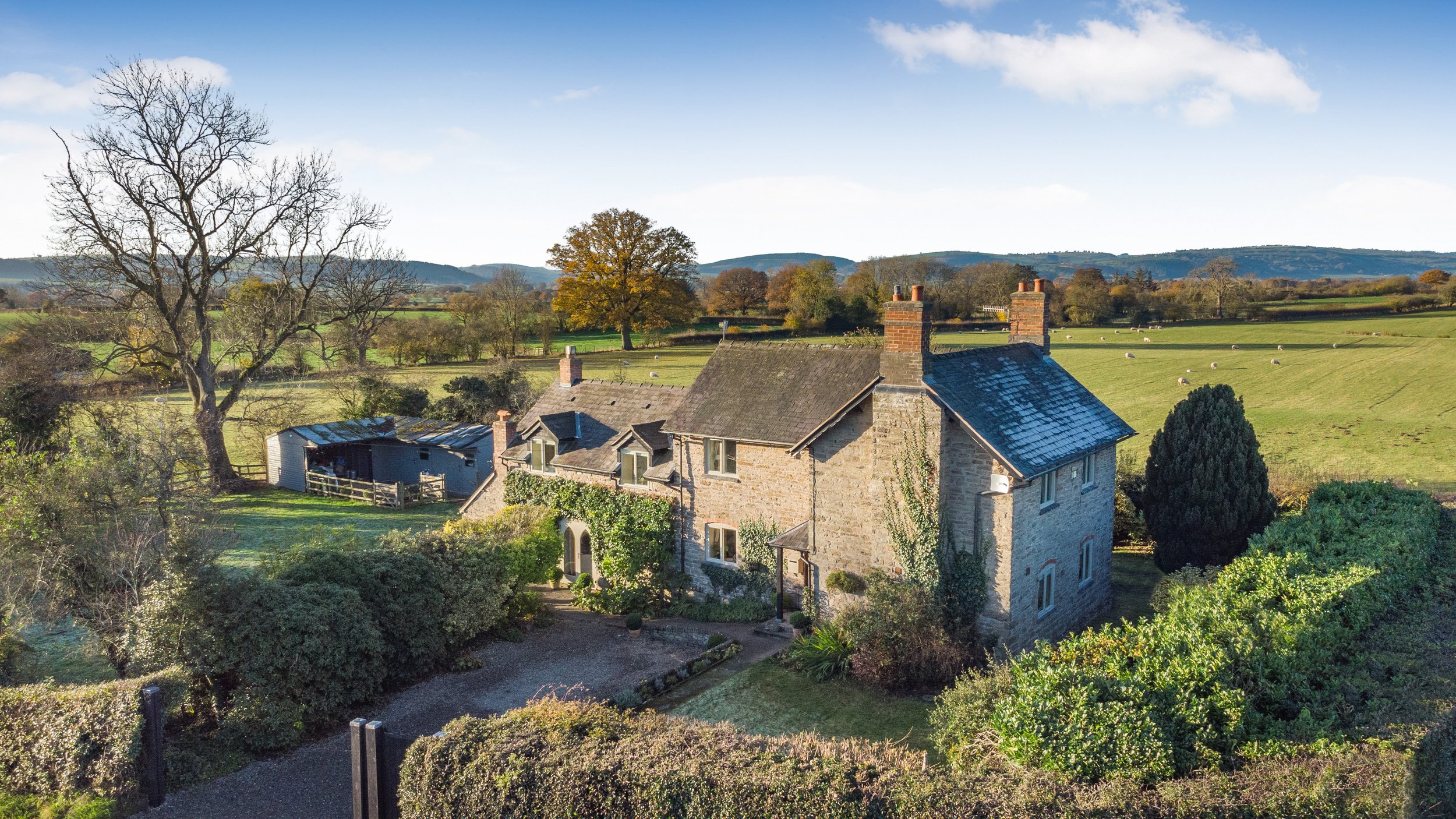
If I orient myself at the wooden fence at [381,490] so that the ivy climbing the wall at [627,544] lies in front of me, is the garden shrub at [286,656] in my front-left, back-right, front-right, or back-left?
front-right

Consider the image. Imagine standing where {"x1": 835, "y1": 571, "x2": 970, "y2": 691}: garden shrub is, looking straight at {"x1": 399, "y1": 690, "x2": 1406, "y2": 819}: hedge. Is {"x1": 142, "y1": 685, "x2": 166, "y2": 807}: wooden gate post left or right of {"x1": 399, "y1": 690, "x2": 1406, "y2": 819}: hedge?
right

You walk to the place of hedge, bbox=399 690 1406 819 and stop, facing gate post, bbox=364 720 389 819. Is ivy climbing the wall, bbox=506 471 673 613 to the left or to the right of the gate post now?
right

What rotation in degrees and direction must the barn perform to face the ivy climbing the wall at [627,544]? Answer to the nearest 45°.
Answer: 0° — it already faces it

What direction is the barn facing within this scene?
toward the camera

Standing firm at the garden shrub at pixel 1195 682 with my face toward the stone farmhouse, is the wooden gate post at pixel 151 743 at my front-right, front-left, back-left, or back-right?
front-left

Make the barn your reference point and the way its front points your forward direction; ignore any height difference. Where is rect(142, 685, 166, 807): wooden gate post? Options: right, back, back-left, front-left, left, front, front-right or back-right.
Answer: front

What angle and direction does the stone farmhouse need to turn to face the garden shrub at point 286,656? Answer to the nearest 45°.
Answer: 0° — it already faces it

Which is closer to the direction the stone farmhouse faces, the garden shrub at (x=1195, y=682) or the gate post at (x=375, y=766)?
the gate post

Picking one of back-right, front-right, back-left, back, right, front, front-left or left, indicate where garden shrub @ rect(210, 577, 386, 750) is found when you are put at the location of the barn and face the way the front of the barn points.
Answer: front

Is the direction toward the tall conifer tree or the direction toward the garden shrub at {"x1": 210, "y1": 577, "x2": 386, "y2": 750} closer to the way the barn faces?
the garden shrub

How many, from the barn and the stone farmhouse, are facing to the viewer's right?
0

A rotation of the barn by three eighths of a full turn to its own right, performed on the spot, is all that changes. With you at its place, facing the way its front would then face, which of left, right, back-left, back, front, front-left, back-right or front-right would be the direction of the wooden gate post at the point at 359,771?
back-left

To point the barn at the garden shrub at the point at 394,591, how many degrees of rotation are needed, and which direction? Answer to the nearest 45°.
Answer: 0° — it already faces it

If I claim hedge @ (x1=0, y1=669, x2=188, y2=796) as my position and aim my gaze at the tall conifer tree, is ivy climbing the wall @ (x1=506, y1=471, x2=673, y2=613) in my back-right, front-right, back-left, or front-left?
front-left

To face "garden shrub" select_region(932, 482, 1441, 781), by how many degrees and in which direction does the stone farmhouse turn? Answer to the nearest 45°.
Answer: approximately 45° to its left
